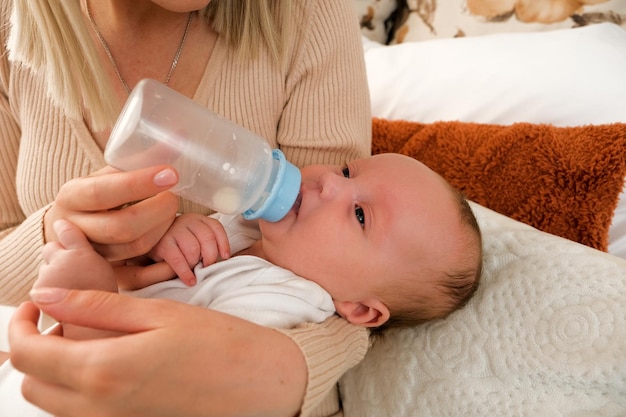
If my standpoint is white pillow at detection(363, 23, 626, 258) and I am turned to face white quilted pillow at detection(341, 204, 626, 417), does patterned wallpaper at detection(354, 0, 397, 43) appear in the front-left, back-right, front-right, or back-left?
back-right

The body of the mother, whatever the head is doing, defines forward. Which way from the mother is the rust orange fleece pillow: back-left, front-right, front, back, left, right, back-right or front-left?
left

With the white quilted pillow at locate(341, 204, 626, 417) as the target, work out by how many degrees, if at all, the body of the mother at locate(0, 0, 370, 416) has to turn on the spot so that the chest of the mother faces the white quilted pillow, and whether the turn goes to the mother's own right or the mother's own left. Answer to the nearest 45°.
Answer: approximately 45° to the mother's own left

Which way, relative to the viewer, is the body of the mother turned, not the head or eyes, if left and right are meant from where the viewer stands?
facing the viewer

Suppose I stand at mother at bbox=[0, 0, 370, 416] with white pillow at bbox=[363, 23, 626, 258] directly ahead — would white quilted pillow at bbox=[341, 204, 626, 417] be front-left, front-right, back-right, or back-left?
front-right
